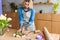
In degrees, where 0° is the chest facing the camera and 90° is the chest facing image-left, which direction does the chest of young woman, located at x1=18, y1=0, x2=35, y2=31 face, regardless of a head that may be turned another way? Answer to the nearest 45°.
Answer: approximately 0°

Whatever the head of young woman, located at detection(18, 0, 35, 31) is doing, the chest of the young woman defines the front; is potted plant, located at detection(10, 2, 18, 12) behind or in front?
behind
